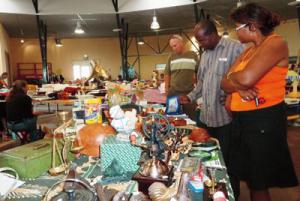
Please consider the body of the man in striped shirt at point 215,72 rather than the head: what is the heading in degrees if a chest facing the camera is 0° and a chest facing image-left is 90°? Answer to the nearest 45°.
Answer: approximately 45°

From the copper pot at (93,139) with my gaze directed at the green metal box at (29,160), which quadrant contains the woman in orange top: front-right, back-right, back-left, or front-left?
back-left

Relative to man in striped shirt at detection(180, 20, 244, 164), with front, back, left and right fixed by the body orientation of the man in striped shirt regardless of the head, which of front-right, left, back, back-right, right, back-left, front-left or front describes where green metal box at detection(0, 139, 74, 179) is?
front

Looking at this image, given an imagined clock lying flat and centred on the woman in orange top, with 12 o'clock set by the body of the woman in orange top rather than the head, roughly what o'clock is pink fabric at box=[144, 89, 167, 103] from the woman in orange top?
The pink fabric is roughly at 2 o'clock from the woman in orange top.

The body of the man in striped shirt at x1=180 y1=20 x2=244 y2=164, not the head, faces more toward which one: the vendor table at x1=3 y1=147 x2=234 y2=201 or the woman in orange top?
the vendor table

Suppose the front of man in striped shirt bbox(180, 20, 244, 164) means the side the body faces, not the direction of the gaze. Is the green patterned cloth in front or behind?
in front

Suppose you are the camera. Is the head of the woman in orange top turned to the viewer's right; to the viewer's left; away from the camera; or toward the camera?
to the viewer's left

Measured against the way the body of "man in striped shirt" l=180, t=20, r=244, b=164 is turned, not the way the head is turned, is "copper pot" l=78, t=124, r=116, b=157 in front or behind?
in front

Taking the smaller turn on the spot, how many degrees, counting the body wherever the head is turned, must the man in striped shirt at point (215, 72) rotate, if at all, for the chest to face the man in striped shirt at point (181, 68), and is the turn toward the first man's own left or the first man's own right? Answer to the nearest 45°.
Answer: approximately 135° to the first man's own right

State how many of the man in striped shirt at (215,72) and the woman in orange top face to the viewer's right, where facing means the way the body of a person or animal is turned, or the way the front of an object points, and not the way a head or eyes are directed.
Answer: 0

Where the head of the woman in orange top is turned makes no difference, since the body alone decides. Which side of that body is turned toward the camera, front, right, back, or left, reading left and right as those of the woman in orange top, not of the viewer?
left

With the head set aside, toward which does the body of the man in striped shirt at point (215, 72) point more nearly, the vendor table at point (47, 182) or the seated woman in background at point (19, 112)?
the vendor table
